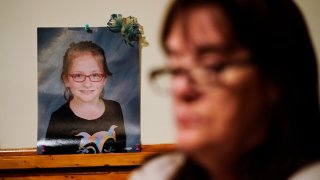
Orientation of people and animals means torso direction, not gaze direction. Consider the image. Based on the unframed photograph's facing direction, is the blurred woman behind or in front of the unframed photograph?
in front

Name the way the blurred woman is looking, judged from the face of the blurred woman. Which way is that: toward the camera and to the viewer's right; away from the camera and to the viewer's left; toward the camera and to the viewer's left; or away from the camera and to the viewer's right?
toward the camera and to the viewer's left

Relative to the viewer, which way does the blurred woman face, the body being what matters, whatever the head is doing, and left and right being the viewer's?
facing the viewer and to the left of the viewer

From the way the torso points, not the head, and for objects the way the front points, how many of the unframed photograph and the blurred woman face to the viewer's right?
0

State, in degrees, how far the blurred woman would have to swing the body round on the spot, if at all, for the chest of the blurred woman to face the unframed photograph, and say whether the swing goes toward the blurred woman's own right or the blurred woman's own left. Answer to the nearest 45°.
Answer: approximately 90° to the blurred woman's own right

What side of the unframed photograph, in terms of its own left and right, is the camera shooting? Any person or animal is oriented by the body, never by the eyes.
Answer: front
